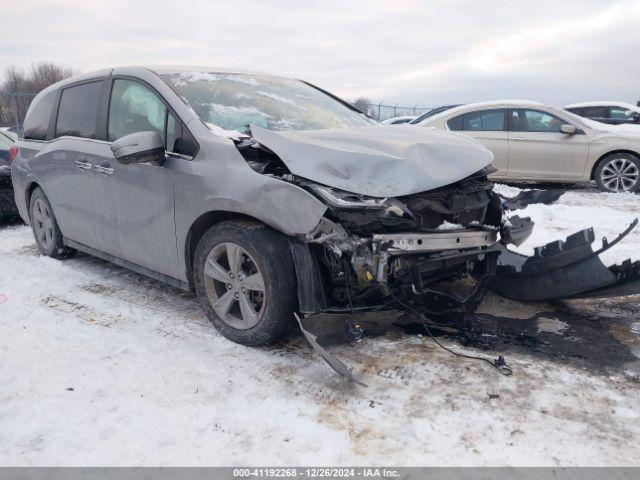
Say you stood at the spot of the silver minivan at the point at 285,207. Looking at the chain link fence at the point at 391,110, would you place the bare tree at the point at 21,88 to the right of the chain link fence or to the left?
left

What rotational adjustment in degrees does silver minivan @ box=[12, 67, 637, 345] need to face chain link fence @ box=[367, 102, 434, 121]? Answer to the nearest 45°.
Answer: approximately 135° to its left

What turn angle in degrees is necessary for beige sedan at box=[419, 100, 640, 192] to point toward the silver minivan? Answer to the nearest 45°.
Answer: approximately 90° to its right

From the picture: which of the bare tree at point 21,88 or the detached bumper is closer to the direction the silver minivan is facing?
the detached bumper

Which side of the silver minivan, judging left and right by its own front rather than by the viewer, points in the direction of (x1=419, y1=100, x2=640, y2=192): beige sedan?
left

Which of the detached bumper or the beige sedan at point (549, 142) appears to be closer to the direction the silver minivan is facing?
the detached bumper

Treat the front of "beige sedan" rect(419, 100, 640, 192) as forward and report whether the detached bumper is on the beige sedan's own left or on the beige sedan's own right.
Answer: on the beige sedan's own right

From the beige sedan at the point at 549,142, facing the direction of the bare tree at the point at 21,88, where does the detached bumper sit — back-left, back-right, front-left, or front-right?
back-left

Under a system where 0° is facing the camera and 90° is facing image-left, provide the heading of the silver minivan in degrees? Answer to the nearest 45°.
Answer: approximately 315°

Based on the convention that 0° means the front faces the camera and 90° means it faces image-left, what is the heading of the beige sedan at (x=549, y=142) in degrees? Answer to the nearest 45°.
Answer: approximately 270°

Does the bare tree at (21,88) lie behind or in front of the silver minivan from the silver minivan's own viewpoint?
behind
